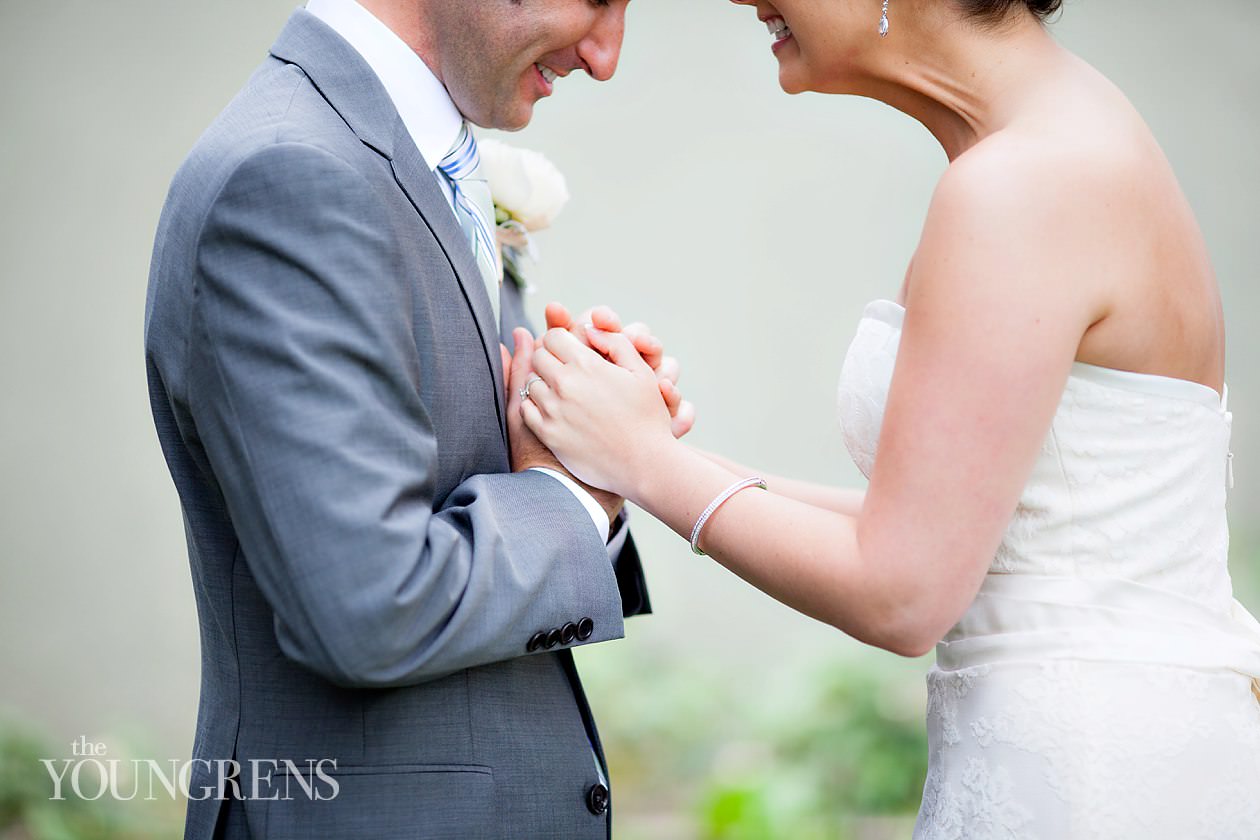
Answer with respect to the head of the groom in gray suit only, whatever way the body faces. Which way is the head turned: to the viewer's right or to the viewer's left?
to the viewer's right

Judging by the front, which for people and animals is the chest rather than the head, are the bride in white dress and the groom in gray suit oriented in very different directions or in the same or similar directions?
very different directions

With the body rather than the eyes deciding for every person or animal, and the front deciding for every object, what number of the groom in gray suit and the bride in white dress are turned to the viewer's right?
1

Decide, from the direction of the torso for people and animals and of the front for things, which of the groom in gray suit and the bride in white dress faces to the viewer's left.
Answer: the bride in white dress

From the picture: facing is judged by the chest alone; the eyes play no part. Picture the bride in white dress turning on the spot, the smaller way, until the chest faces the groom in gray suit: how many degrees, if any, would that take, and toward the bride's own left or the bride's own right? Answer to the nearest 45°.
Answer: approximately 45° to the bride's own left

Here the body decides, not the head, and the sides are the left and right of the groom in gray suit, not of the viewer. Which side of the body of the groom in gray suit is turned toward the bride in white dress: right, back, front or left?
front

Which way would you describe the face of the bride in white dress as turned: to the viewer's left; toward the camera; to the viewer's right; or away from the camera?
to the viewer's left

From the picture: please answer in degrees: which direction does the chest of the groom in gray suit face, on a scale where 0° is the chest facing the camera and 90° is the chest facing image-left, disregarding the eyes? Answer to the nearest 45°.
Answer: approximately 270°

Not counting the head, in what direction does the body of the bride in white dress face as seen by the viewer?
to the viewer's left
